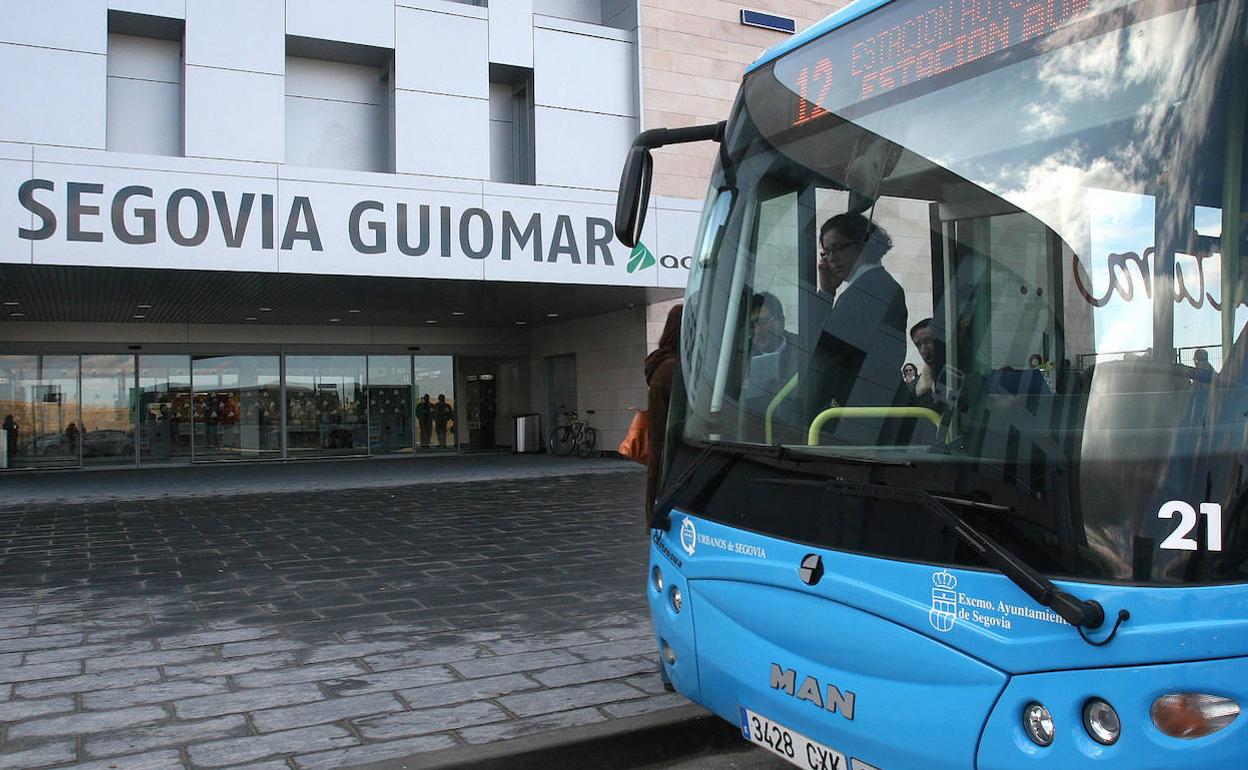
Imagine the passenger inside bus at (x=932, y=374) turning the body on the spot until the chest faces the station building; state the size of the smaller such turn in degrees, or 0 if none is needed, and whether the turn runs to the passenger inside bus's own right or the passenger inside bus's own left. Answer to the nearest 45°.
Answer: approximately 90° to the passenger inside bus's own right

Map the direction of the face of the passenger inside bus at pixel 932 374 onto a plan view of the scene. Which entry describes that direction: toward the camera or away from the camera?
toward the camera

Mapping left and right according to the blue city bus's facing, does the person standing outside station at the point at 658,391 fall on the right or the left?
on its right

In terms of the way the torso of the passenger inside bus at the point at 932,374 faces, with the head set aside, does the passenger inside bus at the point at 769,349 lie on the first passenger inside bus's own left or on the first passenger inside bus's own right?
on the first passenger inside bus's own right

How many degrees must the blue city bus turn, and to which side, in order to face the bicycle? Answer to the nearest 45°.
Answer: approximately 90° to its right

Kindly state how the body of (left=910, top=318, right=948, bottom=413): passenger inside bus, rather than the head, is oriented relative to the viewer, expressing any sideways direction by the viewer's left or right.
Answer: facing the viewer and to the left of the viewer

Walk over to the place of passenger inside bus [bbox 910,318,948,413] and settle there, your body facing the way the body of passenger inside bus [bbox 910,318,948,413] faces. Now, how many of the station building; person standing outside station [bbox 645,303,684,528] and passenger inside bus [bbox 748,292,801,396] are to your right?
3

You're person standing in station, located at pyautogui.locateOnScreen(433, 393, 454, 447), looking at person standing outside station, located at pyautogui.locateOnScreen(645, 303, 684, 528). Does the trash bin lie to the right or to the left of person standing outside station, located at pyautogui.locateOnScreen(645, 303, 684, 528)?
left

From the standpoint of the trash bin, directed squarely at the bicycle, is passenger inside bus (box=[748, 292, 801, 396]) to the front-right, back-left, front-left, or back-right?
front-right
